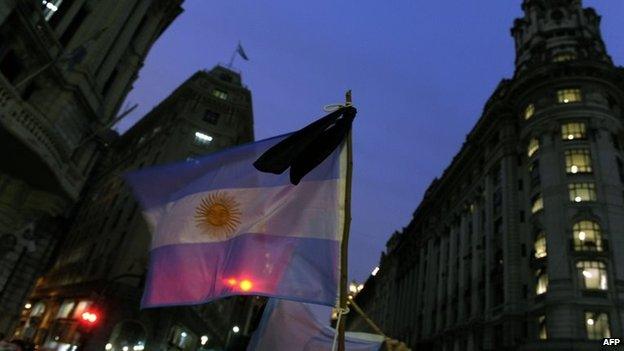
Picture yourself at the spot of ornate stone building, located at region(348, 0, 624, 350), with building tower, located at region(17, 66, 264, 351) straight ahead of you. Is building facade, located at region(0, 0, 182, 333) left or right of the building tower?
left

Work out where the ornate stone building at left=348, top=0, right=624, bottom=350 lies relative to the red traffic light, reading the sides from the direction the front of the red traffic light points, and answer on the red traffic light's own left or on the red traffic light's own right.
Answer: on the red traffic light's own left

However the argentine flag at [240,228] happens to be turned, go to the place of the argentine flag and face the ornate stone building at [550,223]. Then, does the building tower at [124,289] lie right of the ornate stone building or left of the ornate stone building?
left

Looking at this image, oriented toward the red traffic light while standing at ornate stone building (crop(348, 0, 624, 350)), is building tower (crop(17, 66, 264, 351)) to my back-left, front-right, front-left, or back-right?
front-right

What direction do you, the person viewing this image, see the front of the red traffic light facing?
facing the viewer

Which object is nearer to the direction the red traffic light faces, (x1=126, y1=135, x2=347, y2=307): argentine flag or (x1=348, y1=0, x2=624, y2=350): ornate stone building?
the argentine flag

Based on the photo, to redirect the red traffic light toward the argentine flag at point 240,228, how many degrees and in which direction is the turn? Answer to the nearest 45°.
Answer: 0° — it already faces it

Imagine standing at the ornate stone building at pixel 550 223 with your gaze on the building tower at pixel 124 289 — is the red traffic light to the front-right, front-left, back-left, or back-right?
front-left

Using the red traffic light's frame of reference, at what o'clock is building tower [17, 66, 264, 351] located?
The building tower is roughly at 6 o'clock from the red traffic light.

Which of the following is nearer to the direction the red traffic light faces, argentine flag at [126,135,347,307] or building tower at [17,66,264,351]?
the argentine flag
